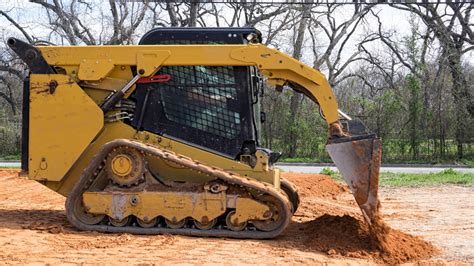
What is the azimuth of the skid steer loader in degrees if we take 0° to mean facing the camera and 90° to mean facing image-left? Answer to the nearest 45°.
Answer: approximately 270°

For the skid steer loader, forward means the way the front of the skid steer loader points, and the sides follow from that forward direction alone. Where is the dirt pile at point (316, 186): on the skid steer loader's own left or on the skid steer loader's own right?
on the skid steer loader's own left

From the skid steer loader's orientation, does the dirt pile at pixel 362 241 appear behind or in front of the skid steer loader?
in front

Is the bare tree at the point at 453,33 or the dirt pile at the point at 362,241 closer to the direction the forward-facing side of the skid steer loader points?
the dirt pile

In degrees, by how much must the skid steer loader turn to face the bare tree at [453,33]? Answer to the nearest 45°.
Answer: approximately 45° to its left
